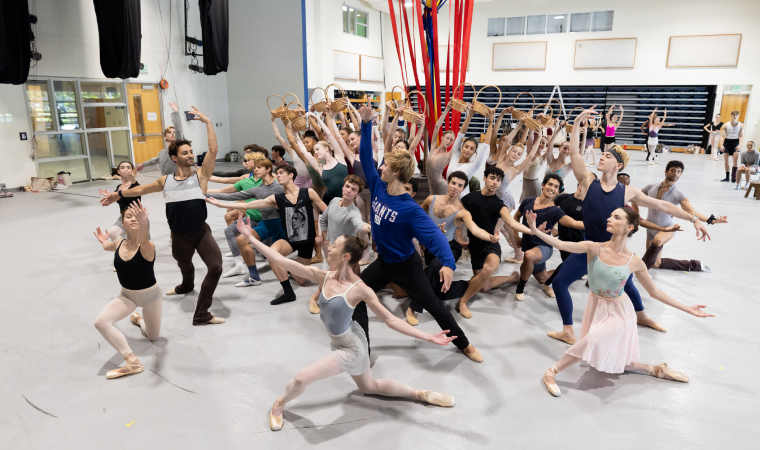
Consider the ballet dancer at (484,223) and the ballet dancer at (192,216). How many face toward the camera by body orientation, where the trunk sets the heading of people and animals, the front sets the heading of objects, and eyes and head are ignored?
2

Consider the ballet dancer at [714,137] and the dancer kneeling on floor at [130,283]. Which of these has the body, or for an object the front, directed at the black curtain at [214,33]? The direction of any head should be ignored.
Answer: the ballet dancer

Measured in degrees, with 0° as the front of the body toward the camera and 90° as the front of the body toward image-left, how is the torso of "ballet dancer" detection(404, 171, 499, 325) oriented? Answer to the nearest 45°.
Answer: approximately 0°

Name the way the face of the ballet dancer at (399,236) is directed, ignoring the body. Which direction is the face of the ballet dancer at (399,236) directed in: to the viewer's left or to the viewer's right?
to the viewer's left

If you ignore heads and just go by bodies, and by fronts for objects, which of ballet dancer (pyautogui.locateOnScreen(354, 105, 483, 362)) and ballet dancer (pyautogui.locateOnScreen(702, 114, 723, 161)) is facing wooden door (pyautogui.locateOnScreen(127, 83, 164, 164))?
ballet dancer (pyautogui.locateOnScreen(702, 114, 723, 161))

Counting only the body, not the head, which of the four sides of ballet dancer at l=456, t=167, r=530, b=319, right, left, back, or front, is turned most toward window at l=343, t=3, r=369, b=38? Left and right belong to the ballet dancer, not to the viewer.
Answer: back

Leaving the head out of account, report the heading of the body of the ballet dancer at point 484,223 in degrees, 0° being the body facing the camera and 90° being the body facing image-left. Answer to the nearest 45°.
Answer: approximately 0°

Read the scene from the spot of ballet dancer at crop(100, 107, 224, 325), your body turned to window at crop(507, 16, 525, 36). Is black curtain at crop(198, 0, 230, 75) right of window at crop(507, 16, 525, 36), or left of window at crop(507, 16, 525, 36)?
left

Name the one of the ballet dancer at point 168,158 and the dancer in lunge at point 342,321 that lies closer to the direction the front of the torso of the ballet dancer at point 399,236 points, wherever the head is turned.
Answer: the dancer in lunge

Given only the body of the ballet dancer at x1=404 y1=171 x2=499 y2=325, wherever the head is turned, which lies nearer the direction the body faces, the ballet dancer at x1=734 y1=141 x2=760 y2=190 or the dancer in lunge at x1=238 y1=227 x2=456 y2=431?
the dancer in lunge

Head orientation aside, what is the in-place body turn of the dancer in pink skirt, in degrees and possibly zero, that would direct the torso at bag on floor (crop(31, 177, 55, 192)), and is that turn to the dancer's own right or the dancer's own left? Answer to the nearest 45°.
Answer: approximately 45° to the dancer's own right

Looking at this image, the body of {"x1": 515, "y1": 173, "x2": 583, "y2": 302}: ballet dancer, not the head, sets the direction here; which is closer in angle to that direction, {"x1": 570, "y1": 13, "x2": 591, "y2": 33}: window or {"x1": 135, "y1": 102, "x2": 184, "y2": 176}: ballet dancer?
the ballet dancer
